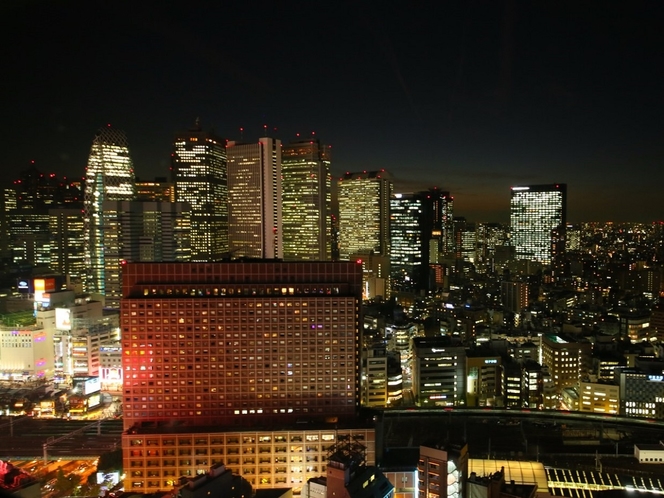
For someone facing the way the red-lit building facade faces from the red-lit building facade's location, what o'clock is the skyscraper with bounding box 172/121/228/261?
The skyscraper is roughly at 6 o'clock from the red-lit building facade.

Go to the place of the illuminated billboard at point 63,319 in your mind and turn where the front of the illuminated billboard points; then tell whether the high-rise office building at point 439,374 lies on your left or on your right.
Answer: on your left

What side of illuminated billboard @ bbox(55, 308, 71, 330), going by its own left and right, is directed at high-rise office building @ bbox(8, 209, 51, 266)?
back

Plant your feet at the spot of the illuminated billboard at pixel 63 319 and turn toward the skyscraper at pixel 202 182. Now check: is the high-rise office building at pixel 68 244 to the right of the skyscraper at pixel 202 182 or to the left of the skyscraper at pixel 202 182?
left

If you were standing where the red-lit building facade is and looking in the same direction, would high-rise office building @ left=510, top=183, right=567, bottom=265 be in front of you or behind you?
behind

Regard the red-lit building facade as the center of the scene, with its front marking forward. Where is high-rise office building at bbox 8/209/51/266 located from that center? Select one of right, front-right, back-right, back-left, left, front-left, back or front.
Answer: back-right

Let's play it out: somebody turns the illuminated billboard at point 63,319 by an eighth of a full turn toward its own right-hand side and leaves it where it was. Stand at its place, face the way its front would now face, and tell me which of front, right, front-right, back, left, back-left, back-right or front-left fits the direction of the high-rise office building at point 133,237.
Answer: back

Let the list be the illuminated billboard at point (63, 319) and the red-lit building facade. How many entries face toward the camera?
2

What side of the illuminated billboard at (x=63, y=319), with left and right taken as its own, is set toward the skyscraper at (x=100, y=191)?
back

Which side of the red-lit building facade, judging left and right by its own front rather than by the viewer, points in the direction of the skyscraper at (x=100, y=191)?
back

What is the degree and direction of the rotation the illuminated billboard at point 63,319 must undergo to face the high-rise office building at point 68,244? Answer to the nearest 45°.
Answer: approximately 180°

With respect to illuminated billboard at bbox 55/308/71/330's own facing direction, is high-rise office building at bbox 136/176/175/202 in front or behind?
behind

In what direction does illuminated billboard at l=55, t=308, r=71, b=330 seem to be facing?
toward the camera

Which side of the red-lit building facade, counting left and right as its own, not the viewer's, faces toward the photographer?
front

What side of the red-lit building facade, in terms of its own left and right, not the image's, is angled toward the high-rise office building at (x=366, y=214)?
back
